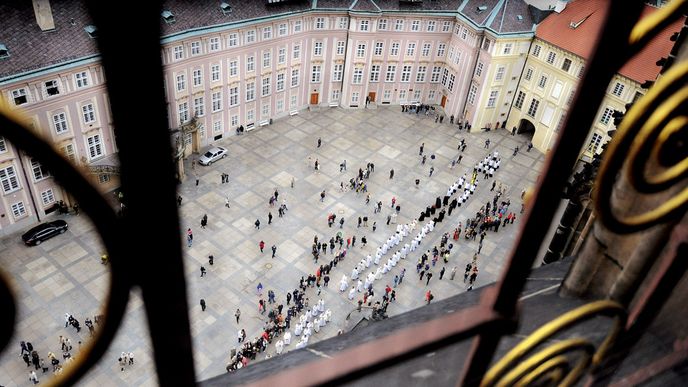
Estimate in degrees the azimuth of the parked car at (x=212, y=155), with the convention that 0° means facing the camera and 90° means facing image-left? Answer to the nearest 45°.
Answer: approximately 45°

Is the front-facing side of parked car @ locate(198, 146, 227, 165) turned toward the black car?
yes
